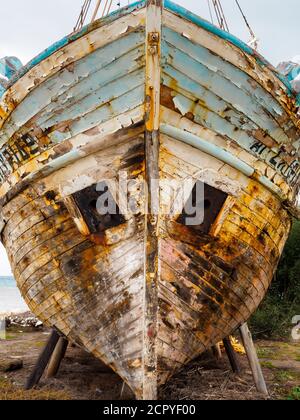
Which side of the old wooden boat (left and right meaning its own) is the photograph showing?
front
